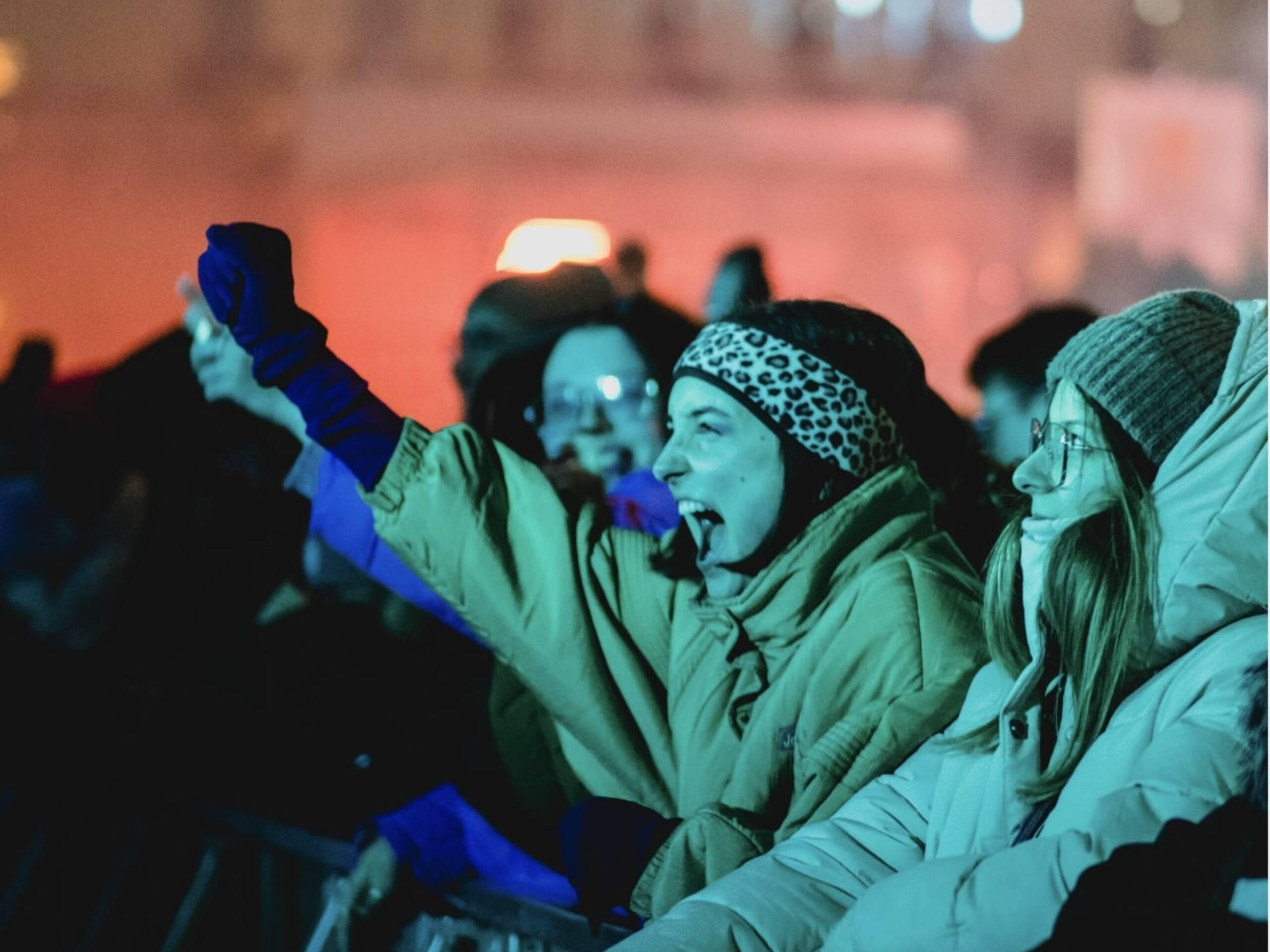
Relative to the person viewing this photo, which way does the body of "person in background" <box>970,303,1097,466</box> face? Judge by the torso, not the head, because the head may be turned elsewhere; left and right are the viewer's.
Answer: facing the viewer and to the left of the viewer

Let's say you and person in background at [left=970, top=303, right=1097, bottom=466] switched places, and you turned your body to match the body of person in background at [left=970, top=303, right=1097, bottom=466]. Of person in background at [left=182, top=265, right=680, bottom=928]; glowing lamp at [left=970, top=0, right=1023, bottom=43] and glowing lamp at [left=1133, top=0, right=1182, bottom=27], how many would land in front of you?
1

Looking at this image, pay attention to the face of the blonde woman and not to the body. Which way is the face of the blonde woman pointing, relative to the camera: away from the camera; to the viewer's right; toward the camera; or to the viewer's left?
to the viewer's left

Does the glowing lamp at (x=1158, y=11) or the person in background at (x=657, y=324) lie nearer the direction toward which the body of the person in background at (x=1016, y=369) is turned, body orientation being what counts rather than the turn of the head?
the person in background

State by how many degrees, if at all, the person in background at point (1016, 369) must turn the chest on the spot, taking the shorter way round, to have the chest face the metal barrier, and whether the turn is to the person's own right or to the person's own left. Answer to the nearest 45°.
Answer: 0° — they already face it

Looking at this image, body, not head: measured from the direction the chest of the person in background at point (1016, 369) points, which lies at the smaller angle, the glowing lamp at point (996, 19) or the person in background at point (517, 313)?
the person in background

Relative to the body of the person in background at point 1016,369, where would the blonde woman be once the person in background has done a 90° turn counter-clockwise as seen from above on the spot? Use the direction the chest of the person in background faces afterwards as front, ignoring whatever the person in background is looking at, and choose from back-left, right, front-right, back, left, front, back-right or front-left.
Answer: front-right

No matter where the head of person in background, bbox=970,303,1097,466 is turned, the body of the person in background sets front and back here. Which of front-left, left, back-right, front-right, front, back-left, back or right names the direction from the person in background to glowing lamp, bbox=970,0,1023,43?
back-right

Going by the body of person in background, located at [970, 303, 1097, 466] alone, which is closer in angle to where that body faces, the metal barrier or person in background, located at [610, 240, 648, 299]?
the metal barrier

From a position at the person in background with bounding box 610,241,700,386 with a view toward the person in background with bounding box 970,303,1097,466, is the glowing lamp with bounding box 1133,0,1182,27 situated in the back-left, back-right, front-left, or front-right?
front-left

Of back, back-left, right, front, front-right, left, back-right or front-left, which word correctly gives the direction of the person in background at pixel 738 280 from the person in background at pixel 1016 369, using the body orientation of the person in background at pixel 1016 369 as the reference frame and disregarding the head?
right

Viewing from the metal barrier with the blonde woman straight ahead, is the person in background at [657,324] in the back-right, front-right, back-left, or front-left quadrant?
front-left

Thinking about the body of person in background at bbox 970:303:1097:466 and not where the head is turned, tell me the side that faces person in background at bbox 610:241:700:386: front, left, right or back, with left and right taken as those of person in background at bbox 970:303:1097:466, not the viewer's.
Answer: right

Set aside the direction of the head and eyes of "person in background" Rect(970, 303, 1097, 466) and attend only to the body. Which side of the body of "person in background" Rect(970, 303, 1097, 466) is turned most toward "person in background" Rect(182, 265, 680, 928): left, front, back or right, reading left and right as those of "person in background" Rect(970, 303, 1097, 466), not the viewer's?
front

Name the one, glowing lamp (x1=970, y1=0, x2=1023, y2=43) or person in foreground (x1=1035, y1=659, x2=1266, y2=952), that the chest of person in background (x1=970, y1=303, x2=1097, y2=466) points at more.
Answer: the person in foreground

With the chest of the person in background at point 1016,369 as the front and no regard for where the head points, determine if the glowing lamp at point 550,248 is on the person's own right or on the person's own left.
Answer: on the person's own right
